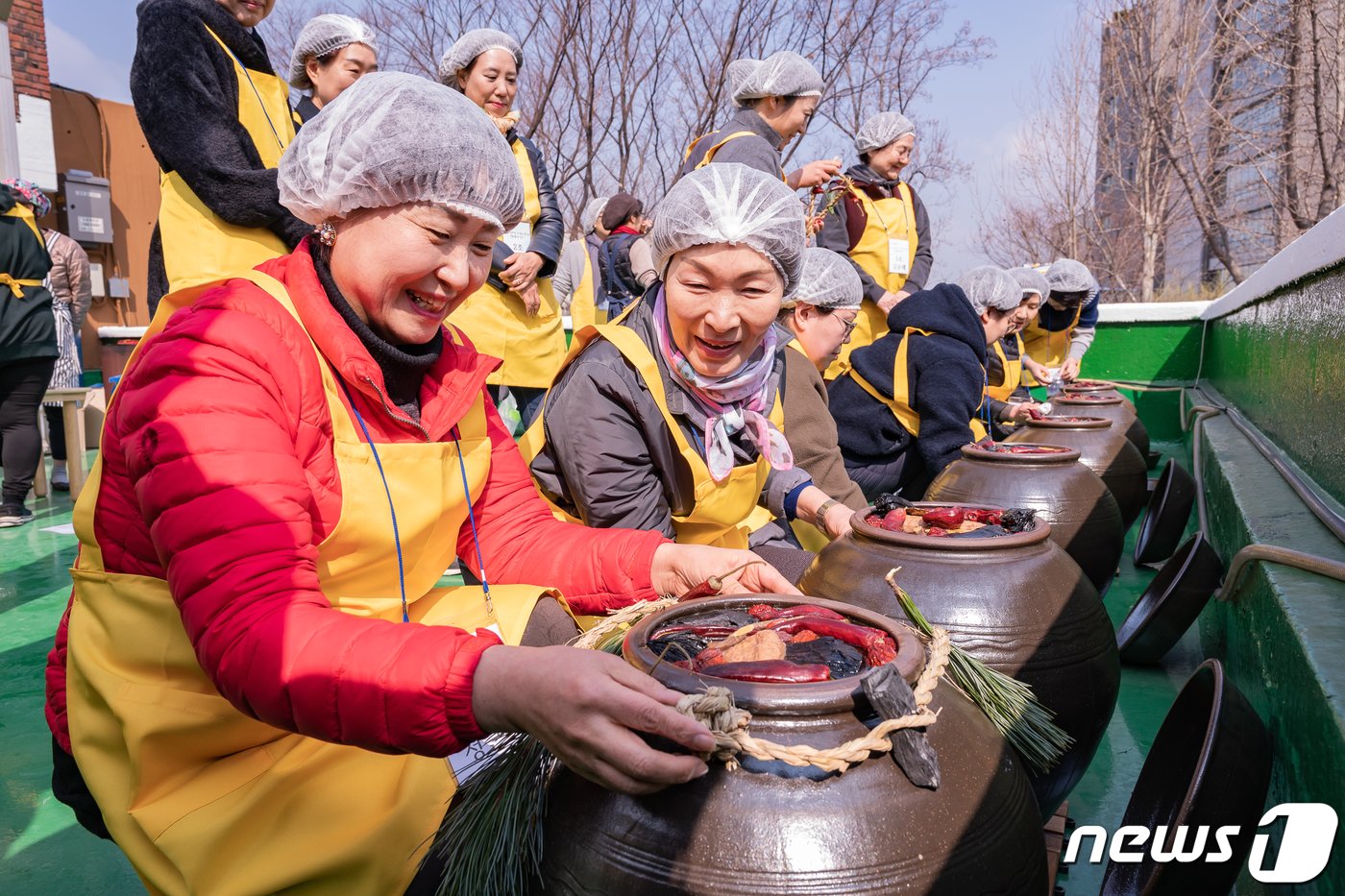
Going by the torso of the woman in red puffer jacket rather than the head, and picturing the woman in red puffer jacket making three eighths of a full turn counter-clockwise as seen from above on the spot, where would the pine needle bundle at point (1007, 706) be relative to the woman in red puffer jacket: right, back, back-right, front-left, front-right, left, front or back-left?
right

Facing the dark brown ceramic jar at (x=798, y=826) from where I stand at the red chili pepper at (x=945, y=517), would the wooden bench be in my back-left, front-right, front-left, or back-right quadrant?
back-right

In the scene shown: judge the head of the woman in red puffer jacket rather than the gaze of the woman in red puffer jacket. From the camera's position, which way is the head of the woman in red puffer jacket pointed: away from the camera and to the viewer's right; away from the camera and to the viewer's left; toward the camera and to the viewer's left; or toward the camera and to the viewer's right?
toward the camera and to the viewer's right

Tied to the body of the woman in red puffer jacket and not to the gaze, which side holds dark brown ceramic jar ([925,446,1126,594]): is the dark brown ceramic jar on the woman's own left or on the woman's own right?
on the woman's own left

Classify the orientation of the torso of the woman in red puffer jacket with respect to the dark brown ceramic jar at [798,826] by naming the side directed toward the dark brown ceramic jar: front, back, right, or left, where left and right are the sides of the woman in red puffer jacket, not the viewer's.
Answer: front

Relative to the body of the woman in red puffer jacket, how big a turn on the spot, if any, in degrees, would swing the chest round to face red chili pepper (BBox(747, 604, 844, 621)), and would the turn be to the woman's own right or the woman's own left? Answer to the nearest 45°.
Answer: approximately 45° to the woman's own left

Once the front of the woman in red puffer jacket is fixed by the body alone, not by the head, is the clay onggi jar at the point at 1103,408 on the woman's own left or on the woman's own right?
on the woman's own left

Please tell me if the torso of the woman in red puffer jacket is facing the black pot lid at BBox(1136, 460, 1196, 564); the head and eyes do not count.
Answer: no

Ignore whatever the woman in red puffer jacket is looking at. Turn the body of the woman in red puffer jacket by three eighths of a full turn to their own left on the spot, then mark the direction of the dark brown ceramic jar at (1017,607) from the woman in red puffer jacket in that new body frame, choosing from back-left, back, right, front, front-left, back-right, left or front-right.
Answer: right

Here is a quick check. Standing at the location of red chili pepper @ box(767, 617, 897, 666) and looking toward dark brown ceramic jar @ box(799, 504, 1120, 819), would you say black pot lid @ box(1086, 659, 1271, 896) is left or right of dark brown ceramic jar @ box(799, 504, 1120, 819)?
right

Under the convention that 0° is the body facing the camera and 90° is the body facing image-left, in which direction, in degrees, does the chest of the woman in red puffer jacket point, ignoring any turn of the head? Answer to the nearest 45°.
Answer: approximately 315°

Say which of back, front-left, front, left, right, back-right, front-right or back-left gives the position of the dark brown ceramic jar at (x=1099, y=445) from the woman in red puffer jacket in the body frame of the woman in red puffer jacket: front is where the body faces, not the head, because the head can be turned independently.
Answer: left

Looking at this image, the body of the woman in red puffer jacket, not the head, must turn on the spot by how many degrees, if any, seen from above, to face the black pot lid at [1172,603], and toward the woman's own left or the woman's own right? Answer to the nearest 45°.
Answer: approximately 45° to the woman's own left

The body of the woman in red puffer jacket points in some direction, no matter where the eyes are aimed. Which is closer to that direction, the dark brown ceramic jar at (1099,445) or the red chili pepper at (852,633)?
the red chili pepper

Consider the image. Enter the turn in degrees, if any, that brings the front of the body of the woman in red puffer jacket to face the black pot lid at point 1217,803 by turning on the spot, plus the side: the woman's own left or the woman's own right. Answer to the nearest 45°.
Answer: approximately 45° to the woman's own left

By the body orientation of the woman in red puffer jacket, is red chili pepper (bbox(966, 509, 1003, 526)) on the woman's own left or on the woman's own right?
on the woman's own left
